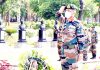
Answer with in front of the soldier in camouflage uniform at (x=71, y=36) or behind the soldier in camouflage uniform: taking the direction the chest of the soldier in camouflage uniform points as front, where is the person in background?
behind

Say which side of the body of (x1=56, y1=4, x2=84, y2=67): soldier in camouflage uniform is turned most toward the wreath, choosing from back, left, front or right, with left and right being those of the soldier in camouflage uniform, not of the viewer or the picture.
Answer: front

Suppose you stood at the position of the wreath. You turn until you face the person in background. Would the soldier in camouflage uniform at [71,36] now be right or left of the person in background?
right

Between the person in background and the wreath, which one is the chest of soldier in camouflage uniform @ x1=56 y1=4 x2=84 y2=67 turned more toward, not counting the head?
the wreath

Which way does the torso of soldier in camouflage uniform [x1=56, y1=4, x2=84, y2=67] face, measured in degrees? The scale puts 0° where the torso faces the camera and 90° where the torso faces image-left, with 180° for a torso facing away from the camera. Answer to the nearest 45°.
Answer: approximately 45°
